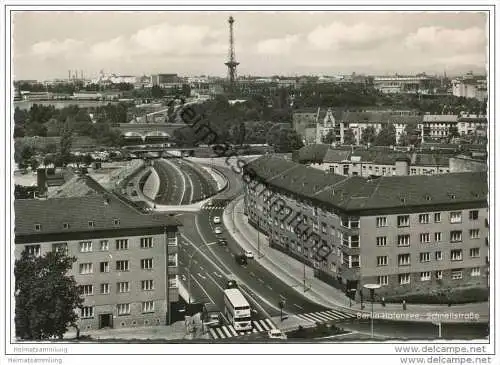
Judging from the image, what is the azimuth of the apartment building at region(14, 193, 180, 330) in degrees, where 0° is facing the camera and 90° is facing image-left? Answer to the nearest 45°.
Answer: approximately 0°

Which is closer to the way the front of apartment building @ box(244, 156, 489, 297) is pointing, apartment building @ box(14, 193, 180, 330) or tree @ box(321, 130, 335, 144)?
the apartment building

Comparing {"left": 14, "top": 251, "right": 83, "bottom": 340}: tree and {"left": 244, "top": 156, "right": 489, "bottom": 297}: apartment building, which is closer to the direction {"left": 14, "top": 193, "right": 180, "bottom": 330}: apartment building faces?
the tree

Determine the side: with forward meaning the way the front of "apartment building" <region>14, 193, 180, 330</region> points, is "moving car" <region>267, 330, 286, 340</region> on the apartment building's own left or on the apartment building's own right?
on the apartment building's own left

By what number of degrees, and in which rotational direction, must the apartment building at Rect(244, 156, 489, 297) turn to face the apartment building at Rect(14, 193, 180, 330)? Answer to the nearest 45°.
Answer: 0° — it already faces it

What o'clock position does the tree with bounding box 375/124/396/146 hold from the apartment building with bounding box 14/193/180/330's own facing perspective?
The tree is roughly at 7 o'clock from the apartment building.
